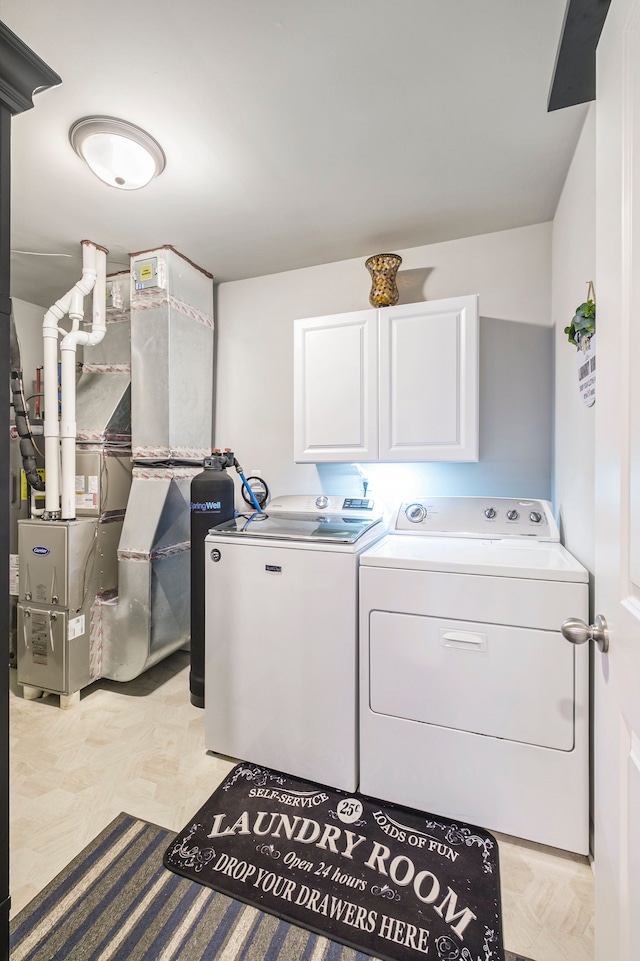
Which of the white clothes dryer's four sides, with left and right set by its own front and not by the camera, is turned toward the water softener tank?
right

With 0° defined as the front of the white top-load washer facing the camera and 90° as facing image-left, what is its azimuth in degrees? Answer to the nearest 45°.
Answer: approximately 45°

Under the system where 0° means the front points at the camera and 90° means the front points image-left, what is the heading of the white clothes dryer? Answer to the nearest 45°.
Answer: approximately 0°

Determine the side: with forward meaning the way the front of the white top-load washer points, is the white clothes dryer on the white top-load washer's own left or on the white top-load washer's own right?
on the white top-load washer's own left

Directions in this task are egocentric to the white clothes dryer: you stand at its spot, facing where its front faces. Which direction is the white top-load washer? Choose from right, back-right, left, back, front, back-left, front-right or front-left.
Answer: right
